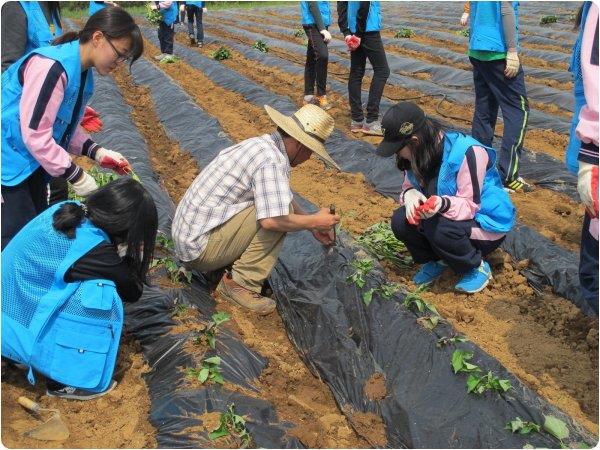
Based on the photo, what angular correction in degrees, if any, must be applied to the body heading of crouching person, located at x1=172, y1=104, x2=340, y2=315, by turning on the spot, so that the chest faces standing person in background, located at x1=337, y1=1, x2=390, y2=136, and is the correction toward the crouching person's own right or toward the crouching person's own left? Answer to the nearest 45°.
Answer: approximately 90° to the crouching person's own left

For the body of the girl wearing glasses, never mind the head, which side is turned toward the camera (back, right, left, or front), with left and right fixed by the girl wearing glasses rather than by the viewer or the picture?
right

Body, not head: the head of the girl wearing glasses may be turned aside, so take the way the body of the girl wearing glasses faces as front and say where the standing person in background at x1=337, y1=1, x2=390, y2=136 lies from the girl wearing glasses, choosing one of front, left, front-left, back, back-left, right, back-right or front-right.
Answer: front-left

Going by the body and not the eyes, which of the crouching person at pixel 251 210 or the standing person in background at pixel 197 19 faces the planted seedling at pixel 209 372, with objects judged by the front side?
the standing person in background

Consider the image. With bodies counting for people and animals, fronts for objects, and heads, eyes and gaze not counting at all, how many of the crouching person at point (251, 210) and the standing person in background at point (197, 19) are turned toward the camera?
1

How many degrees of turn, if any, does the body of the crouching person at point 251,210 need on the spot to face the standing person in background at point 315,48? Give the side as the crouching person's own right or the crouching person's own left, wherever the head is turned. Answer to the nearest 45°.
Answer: approximately 90° to the crouching person's own left

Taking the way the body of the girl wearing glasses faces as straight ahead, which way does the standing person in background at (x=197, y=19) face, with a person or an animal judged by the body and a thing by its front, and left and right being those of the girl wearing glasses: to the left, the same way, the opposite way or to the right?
to the right

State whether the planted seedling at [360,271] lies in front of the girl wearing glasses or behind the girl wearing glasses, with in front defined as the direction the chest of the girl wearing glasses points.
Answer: in front

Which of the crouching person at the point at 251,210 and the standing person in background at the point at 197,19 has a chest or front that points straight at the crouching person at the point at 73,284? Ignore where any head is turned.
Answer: the standing person in background

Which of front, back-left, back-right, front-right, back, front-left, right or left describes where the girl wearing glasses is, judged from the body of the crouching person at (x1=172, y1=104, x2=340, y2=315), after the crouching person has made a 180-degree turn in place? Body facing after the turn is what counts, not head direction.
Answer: front

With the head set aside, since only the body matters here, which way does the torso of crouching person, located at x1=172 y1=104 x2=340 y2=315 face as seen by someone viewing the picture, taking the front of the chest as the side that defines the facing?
to the viewer's right

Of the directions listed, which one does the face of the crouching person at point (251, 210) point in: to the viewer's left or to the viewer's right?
to the viewer's right

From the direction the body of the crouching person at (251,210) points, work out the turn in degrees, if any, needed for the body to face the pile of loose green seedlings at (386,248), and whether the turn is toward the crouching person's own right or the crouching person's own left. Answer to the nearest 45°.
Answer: approximately 45° to the crouching person's own left

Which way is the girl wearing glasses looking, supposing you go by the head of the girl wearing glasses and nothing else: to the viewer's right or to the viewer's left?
to the viewer's right
